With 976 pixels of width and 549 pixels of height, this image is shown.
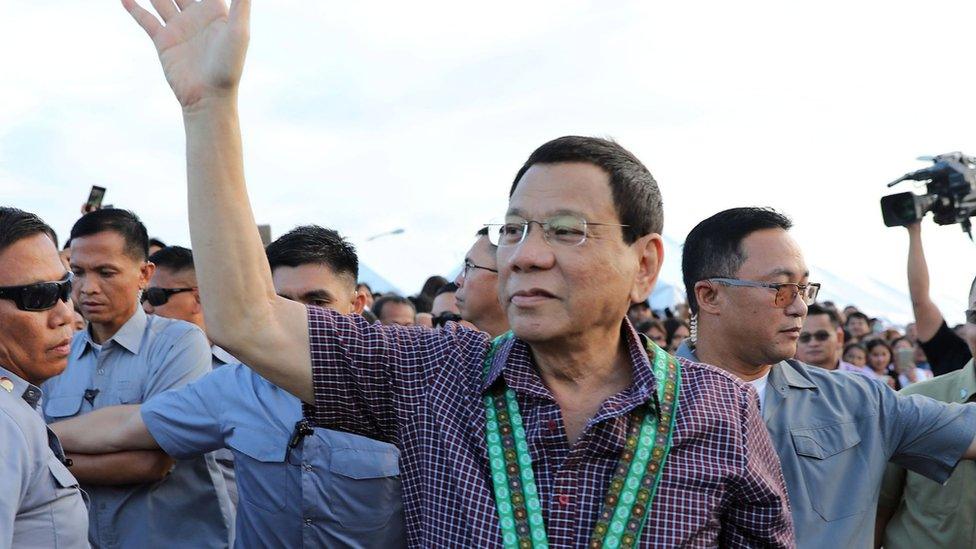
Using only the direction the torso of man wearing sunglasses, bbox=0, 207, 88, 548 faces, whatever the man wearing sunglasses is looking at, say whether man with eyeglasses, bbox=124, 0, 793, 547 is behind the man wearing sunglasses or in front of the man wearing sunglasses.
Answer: in front

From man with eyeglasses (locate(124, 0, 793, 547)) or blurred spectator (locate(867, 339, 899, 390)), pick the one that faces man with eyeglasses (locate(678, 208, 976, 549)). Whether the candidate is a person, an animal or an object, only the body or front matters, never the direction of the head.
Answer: the blurred spectator

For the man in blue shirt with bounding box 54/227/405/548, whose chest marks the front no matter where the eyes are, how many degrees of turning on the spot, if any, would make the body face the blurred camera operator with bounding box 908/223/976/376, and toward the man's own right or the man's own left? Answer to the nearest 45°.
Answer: approximately 90° to the man's own left

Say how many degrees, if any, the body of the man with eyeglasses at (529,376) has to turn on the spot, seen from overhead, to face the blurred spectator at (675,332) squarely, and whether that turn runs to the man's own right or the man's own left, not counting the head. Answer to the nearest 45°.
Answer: approximately 135° to the man's own right

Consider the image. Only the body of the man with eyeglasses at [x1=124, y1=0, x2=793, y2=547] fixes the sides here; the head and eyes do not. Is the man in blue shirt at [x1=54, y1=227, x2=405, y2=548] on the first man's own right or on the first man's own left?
on the first man's own right

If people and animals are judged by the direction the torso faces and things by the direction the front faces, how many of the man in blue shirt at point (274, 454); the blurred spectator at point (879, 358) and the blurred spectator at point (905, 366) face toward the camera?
3

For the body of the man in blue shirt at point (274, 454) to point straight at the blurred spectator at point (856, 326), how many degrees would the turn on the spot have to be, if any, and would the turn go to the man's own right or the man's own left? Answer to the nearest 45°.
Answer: approximately 135° to the man's own left

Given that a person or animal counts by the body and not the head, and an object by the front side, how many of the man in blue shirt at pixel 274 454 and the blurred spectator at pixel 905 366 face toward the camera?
2

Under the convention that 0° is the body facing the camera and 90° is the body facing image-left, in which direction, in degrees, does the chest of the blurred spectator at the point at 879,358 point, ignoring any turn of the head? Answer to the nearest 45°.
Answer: approximately 0°
